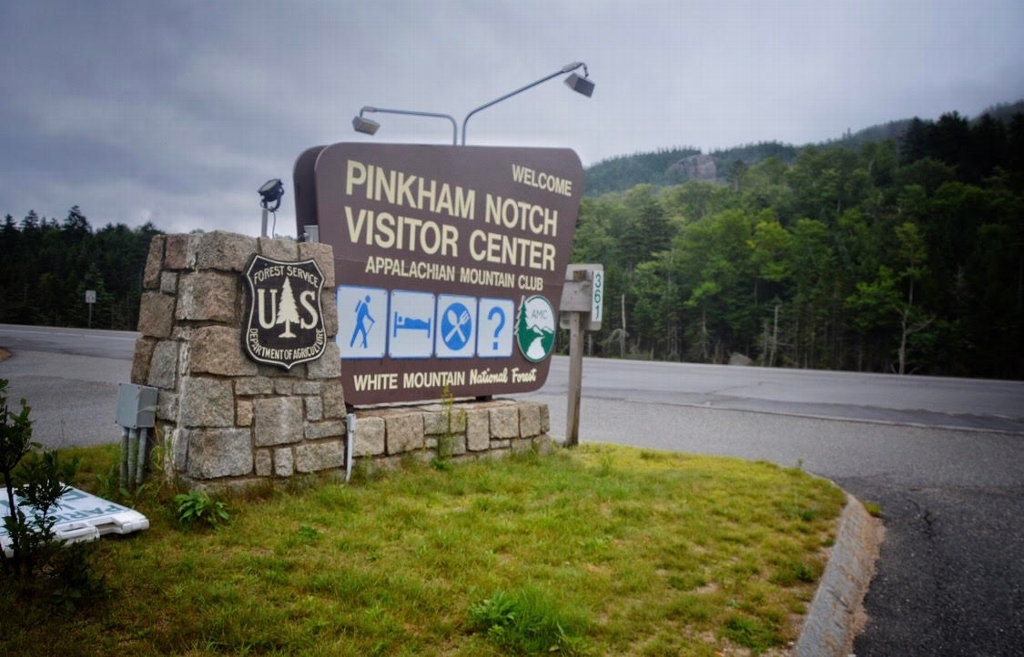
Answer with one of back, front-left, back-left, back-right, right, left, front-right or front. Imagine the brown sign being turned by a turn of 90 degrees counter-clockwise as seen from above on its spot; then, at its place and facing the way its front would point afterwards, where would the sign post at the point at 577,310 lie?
front

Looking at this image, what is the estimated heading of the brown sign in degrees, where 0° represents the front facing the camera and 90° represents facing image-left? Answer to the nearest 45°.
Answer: approximately 315°

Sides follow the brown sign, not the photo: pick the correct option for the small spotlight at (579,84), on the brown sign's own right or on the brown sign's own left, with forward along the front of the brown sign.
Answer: on the brown sign's own left

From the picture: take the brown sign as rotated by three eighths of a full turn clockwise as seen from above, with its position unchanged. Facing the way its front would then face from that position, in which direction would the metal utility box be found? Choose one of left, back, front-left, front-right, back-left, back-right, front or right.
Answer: front-left

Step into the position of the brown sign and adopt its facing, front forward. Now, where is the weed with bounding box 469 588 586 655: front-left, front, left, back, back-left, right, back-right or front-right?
front-right

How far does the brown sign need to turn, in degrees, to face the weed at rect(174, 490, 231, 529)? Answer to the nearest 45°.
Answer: approximately 90° to its right

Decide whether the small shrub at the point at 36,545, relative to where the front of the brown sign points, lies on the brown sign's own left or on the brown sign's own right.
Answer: on the brown sign's own right
